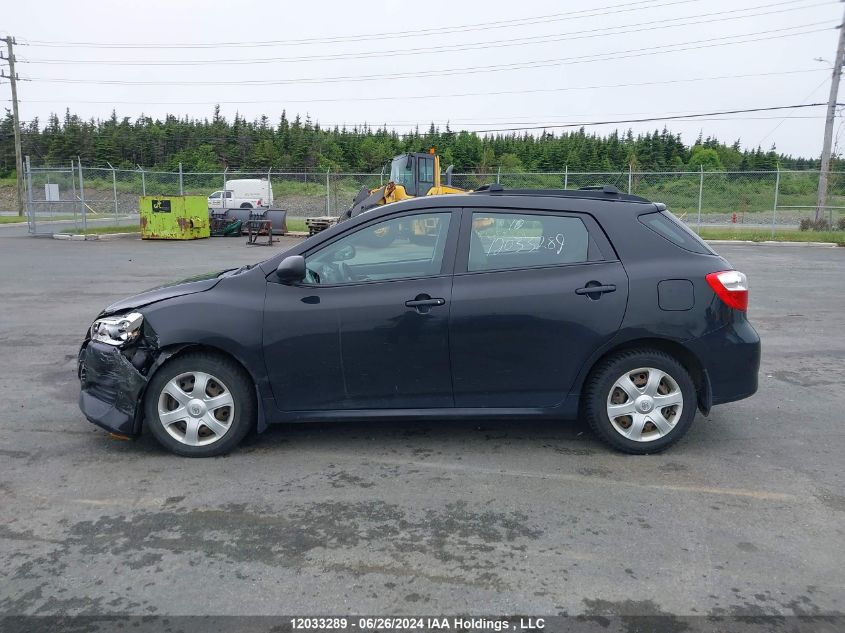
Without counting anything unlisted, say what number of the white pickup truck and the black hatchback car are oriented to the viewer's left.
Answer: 2

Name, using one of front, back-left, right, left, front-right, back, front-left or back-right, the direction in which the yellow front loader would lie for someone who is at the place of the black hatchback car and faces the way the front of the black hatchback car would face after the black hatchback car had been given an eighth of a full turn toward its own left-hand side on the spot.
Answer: back-right

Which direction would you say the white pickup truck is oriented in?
to the viewer's left

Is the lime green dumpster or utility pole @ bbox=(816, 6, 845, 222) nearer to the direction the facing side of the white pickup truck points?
the lime green dumpster

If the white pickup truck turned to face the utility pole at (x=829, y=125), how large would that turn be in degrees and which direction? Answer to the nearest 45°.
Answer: approximately 135° to its left

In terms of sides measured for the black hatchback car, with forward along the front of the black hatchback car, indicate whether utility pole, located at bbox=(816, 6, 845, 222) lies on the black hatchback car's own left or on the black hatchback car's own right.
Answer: on the black hatchback car's own right

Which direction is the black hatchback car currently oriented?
to the viewer's left

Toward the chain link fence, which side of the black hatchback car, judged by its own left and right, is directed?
right

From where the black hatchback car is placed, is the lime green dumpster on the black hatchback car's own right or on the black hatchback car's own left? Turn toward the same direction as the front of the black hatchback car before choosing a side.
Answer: on the black hatchback car's own right

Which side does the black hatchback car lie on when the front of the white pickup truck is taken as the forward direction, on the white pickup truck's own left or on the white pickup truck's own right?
on the white pickup truck's own left
